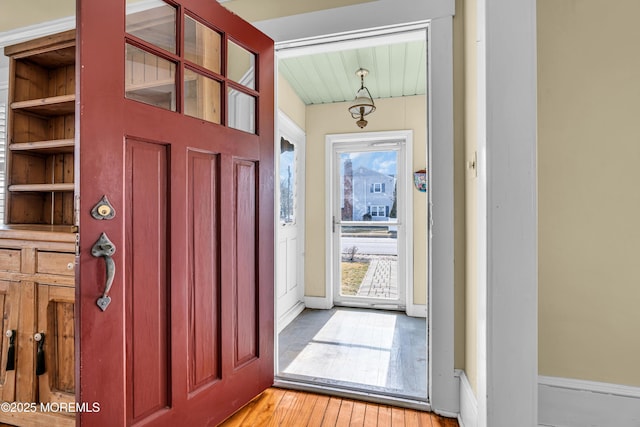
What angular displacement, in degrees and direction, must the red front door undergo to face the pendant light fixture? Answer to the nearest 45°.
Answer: approximately 90° to its left

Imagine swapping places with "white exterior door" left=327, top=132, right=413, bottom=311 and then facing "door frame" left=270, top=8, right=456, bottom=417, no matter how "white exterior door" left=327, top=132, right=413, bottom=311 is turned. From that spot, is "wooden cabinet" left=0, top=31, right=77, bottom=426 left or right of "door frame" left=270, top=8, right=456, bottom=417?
right

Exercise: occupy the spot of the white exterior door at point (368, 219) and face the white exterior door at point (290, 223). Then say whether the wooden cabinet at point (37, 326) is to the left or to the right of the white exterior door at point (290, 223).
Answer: left

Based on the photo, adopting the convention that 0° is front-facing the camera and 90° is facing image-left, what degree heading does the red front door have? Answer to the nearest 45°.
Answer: approximately 315°
